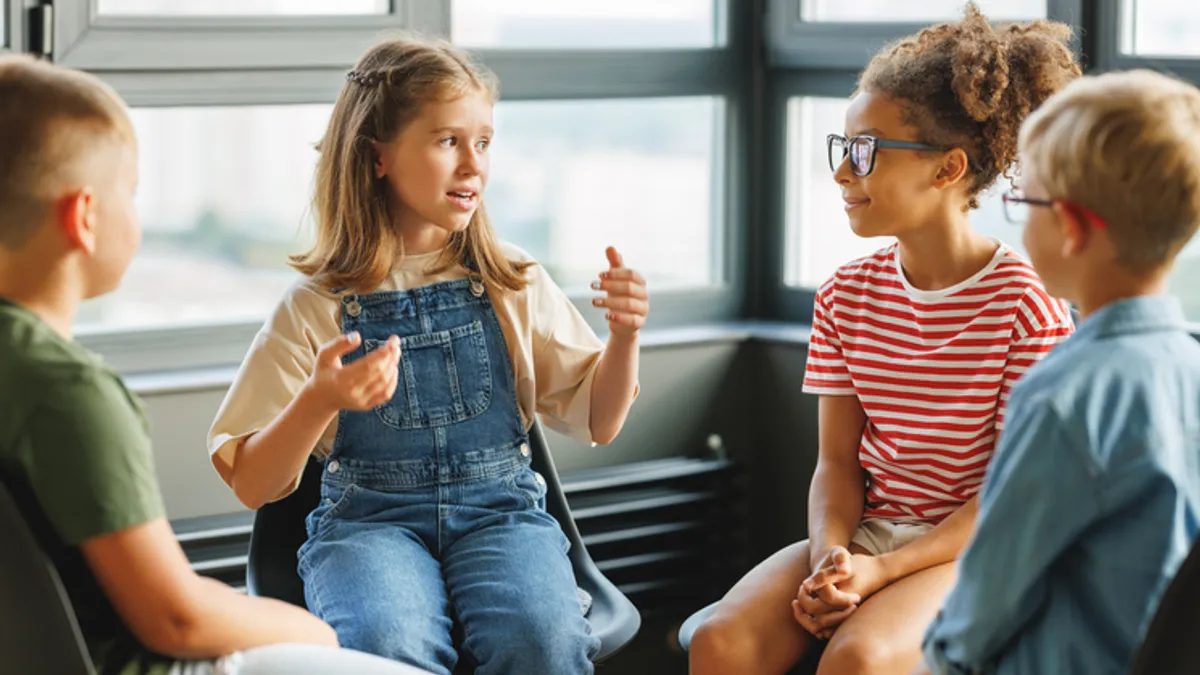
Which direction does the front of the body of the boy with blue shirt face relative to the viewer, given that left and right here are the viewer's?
facing away from the viewer and to the left of the viewer

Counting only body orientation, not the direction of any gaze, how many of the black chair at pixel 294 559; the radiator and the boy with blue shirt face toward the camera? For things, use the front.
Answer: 2

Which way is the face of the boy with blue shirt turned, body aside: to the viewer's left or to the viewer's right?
to the viewer's left

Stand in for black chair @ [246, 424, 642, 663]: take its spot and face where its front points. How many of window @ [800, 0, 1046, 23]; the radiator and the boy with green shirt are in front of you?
1

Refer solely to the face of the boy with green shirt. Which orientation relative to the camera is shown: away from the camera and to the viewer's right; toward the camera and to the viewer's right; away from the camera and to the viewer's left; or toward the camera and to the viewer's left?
away from the camera and to the viewer's right

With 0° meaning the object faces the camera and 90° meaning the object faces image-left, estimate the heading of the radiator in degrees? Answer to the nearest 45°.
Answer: approximately 0°

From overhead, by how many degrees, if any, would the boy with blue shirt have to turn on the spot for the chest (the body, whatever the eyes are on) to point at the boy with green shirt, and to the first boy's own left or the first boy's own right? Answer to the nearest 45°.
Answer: approximately 45° to the first boy's own left

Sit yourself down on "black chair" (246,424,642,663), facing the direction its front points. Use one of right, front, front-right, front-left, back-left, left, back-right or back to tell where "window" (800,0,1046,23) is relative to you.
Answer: back-left
